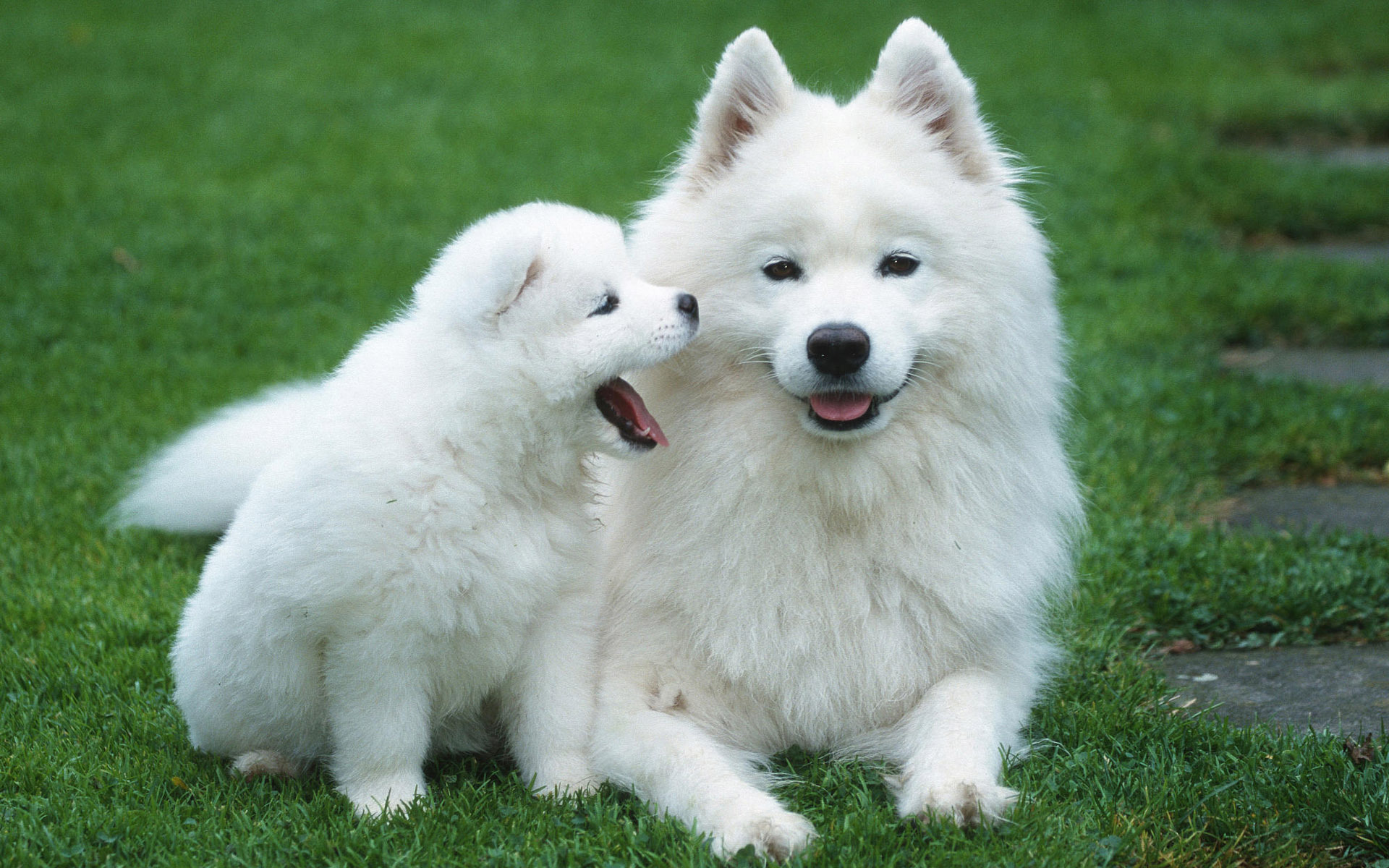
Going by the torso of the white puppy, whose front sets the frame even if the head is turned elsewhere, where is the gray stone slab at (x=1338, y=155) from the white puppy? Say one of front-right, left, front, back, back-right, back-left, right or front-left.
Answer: left

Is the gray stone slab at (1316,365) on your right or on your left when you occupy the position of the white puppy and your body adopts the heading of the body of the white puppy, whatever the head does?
on your left

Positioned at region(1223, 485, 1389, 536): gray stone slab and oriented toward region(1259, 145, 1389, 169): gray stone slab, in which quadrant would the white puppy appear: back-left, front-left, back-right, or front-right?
back-left

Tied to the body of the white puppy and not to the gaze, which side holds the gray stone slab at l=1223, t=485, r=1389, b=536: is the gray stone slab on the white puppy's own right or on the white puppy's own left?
on the white puppy's own left

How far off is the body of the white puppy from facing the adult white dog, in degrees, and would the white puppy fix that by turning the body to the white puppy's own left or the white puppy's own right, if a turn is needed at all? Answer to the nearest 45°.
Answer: approximately 45° to the white puppy's own left

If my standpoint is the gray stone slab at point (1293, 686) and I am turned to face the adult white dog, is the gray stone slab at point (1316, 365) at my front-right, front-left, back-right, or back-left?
back-right

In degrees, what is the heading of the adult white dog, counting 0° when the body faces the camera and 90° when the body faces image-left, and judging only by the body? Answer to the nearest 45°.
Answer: approximately 0°

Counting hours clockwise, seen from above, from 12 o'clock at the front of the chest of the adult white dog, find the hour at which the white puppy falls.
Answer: The white puppy is roughly at 2 o'clock from the adult white dog.

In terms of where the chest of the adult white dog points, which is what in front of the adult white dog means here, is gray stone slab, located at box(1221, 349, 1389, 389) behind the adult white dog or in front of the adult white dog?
behind

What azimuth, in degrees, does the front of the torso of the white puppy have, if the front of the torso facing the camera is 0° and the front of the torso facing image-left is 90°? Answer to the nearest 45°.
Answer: approximately 315°
